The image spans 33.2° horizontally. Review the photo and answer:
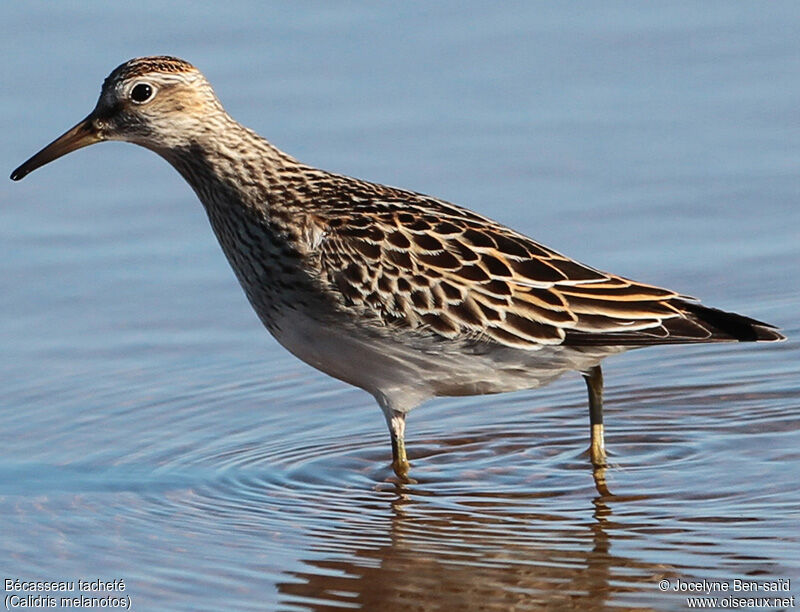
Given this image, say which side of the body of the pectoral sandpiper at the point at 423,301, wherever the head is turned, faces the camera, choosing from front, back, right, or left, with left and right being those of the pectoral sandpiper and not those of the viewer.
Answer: left
